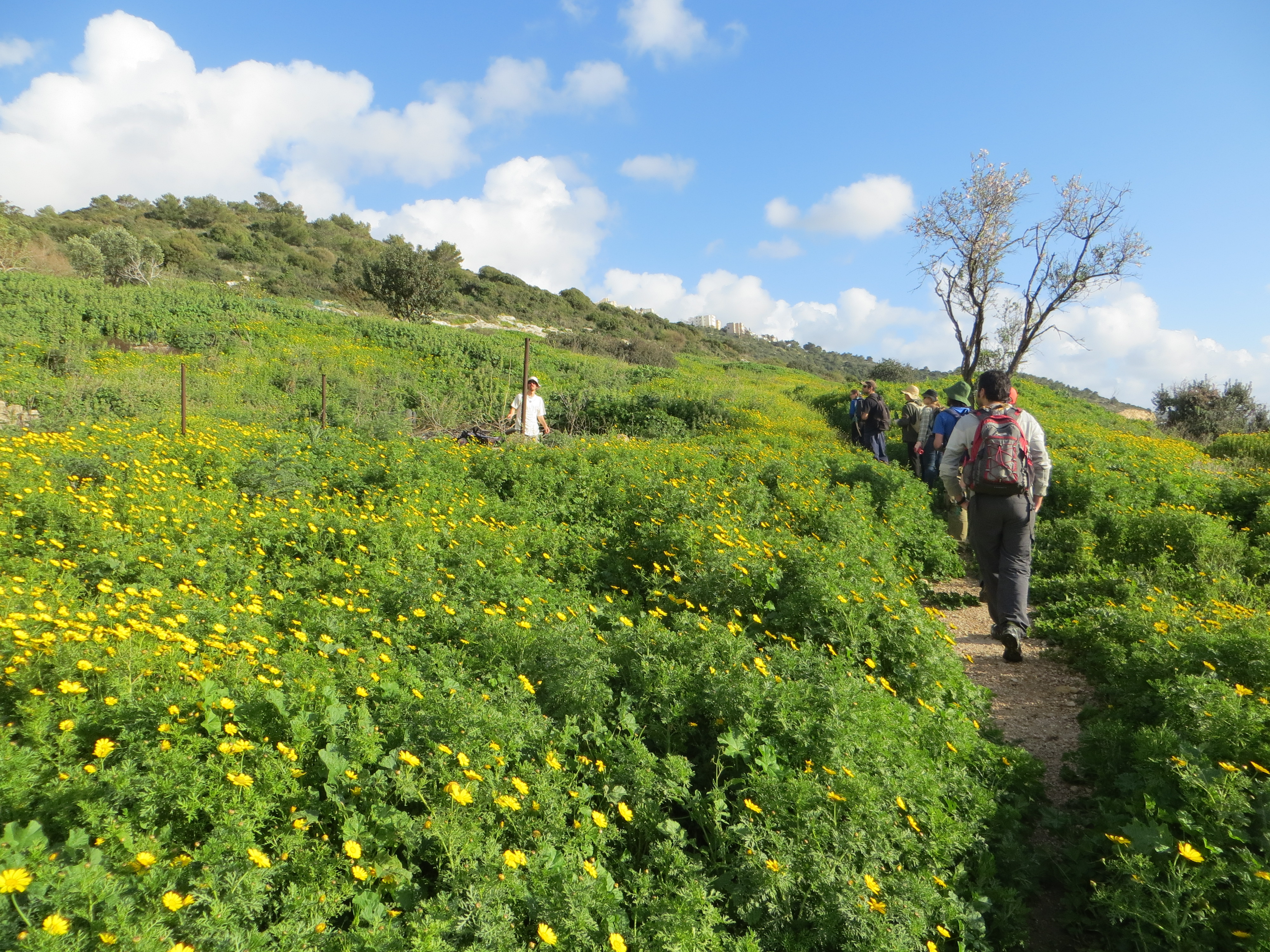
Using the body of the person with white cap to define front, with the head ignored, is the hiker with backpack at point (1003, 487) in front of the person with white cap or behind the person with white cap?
in front

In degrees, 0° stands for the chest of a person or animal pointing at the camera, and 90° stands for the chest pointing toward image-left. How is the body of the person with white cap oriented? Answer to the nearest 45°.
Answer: approximately 0°

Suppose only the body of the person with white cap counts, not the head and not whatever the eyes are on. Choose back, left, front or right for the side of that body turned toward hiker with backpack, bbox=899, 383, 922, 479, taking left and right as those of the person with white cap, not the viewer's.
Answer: left

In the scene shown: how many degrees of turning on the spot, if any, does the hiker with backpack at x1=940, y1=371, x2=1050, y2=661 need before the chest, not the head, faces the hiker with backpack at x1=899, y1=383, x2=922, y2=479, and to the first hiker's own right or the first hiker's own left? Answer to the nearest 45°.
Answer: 0° — they already face them

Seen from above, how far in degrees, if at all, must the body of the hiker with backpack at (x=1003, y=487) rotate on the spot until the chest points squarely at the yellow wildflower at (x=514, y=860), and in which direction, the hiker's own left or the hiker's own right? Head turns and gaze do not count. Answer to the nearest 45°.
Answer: approximately 180°

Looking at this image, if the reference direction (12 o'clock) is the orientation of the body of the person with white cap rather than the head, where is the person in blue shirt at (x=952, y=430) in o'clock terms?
The person in blue shirt is roughly at 10 o'clock from the person with white cap.

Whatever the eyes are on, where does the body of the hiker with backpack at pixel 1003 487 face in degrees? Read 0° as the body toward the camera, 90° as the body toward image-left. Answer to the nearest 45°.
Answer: approximately 180°

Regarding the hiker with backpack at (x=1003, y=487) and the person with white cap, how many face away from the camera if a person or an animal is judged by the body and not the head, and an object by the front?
1
